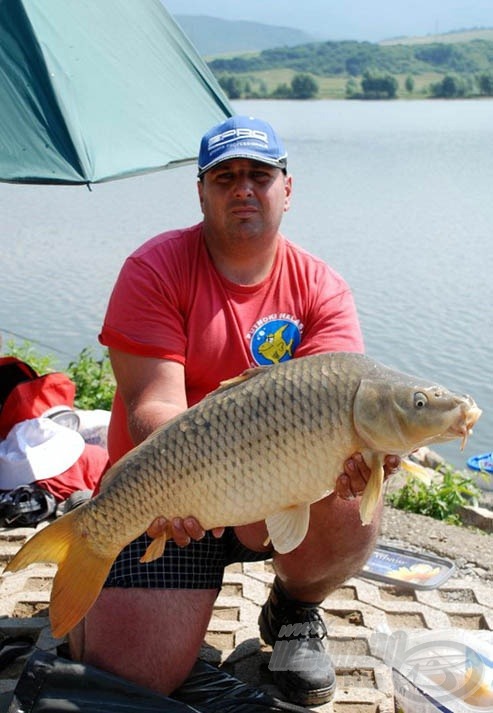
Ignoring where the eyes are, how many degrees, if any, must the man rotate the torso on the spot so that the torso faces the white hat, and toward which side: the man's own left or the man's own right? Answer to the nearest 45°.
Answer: approximately 135° to the man's own right

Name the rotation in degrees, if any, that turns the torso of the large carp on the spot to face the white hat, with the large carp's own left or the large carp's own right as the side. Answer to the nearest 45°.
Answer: approximately 135° to the large carp's own left

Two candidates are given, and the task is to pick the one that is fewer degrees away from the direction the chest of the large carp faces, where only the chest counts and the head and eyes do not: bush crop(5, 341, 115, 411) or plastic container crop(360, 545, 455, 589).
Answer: the plastic container

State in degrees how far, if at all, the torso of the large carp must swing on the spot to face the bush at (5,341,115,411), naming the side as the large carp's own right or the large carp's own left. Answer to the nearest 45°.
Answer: approximately 90° to the large carp's own left

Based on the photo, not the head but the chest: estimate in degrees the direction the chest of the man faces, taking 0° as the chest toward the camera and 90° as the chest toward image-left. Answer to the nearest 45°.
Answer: approximately 0°

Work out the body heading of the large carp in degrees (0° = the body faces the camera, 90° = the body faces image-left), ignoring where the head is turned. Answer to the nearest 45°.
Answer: approximately 270°

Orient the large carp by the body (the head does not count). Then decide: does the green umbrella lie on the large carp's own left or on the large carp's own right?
on the large carp's own left
